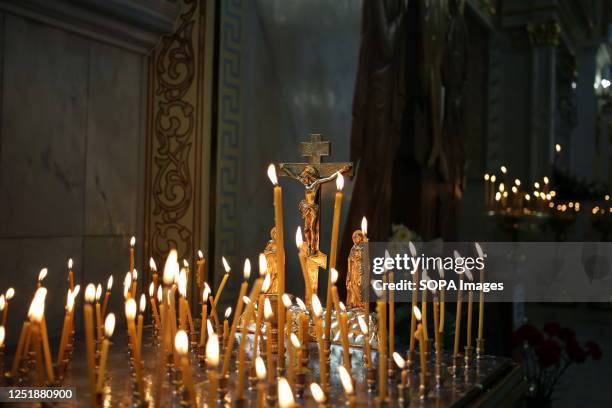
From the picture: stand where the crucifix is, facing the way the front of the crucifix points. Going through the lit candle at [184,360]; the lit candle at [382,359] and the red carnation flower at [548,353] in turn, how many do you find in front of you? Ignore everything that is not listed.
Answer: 2

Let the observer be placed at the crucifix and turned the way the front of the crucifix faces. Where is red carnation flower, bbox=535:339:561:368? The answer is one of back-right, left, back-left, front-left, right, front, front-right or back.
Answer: back-left

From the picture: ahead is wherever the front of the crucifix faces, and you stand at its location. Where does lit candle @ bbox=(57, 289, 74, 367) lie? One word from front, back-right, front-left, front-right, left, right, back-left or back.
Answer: front-right

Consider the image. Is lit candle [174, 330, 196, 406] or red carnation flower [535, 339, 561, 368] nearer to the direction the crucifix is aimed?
the lit candle

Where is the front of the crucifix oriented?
toward the camera

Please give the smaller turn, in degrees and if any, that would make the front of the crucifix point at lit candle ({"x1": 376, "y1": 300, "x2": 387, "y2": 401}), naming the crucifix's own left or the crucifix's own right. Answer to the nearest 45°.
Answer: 0° — it already faces it

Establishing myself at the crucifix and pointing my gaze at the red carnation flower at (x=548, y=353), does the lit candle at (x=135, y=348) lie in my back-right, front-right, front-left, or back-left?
back-right

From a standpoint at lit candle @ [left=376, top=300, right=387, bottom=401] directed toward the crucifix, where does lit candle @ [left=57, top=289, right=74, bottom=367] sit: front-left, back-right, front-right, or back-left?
front-left

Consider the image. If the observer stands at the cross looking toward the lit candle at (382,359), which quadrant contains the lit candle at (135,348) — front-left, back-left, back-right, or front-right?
front-right

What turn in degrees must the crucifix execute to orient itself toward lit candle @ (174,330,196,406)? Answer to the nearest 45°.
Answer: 0° — it already faces it

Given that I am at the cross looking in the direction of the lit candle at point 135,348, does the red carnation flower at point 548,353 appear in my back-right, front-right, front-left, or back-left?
back-left
